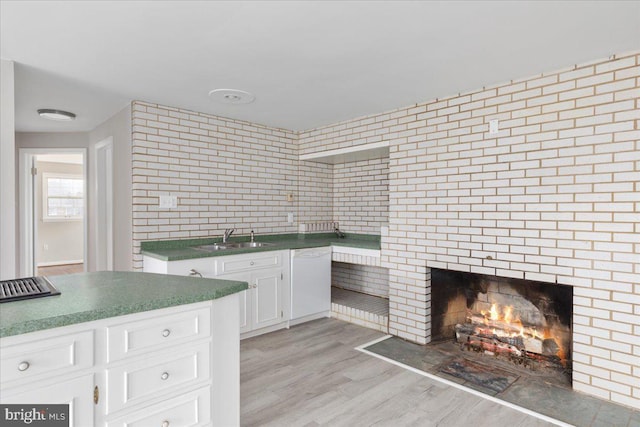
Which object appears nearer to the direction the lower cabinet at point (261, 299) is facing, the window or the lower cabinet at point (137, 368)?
the lower cabinet

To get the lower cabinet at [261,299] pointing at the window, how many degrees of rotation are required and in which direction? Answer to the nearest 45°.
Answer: approximately 180°

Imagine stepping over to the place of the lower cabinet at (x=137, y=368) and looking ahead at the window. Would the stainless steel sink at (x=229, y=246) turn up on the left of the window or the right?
right

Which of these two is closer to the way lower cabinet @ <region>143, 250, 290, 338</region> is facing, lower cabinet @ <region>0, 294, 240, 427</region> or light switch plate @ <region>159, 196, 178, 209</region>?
the lower cabinet

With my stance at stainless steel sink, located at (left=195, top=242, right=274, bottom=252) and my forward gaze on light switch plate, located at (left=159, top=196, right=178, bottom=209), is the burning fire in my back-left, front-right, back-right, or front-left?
back-left

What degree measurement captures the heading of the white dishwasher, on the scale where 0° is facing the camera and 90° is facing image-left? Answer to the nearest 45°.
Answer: approximately 315°

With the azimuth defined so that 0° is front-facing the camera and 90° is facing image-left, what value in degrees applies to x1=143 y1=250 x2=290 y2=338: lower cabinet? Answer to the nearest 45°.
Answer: approximately 315°

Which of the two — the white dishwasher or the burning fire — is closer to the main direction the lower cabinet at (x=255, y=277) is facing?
the burning fire
